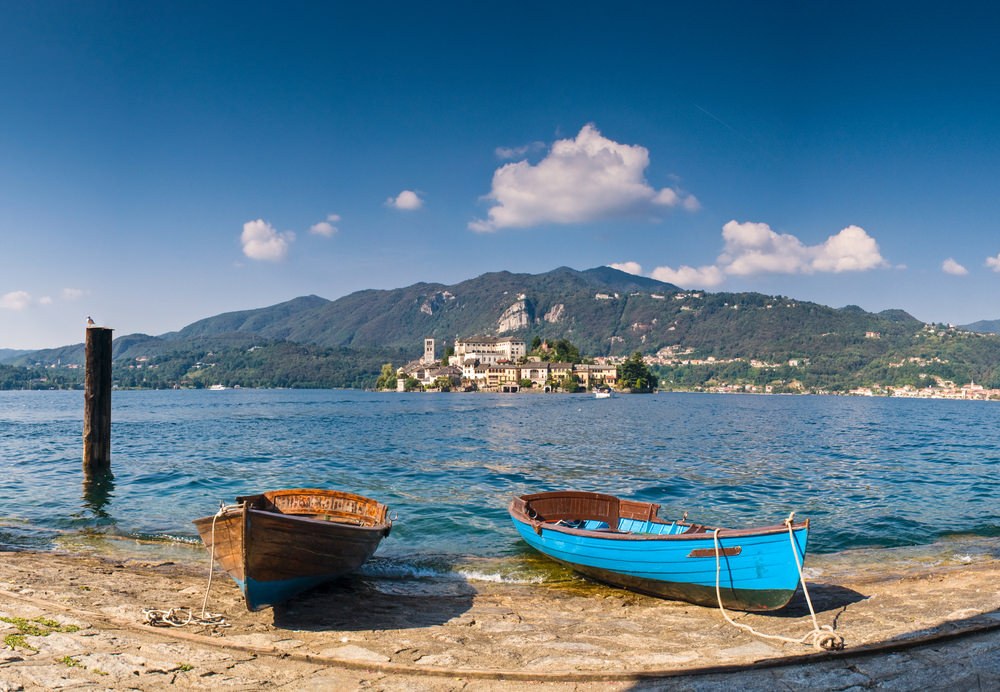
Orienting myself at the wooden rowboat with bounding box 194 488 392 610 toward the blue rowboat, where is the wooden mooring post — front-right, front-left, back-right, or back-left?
back-left

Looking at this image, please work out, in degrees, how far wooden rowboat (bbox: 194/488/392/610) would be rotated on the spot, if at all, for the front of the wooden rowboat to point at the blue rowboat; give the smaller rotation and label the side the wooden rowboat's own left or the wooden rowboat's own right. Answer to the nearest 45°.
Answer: approximately 135° to the wooden rowboat's own left

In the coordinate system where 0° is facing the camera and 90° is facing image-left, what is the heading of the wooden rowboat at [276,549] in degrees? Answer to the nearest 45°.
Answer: approximately 45°

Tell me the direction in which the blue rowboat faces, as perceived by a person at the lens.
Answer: facing the viewer and to the right of the viewer

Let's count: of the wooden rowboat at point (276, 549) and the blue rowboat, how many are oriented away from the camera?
0

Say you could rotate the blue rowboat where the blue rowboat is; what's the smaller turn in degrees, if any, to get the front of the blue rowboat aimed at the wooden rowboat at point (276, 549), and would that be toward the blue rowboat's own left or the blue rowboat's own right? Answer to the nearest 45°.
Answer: approximately 135° to the blue rowboat's own right
